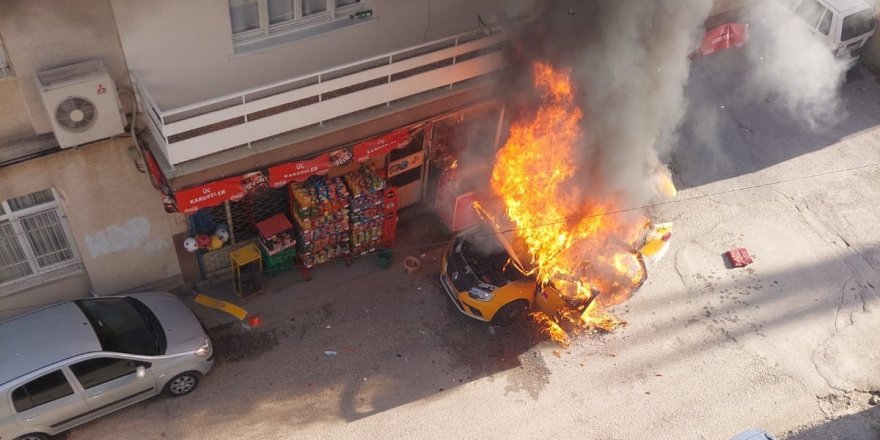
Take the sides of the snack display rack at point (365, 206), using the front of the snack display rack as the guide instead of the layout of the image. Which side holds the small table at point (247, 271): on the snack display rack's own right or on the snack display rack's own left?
on the snack display rack's own right

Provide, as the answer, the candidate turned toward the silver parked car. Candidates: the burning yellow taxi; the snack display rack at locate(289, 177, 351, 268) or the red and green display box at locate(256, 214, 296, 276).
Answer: the burning yellow taxi

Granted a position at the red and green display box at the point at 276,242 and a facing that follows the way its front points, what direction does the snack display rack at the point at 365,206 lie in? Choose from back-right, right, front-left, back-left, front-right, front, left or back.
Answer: front-left

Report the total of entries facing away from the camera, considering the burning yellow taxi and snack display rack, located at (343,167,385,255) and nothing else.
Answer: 0

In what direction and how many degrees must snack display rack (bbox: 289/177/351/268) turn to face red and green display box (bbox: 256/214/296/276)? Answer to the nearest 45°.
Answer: approximately 135° to its right

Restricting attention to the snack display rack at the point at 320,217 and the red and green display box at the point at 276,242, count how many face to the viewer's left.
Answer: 0

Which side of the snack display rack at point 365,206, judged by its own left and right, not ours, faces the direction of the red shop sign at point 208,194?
right

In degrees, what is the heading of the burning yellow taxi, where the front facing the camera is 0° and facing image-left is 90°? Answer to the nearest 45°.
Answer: approximately 45°

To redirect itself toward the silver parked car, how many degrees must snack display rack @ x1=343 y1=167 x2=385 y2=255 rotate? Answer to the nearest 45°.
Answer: approximately 90° to its right

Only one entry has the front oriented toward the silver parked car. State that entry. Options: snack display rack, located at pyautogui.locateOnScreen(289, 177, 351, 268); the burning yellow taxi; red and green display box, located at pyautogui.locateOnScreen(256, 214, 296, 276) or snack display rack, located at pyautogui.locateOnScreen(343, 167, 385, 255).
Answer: the burning yellow taxi

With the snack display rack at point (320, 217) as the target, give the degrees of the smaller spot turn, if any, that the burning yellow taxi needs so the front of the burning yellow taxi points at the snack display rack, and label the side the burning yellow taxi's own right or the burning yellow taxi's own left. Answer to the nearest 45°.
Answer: approximately 45° to the burning yellow taxi's own right
